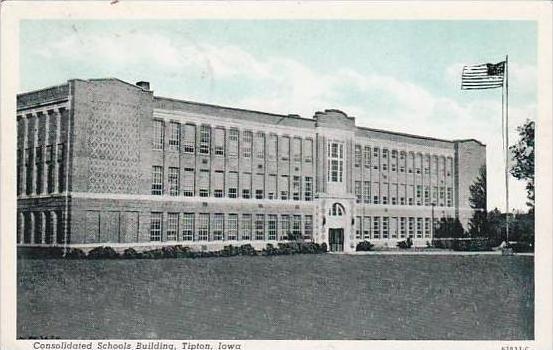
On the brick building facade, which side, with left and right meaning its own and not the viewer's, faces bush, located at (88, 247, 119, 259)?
right

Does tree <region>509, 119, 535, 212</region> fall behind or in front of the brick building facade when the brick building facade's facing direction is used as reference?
in front

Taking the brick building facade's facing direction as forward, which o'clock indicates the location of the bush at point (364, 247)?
The bush is roughly at 10 o'clock from the brick building facade.

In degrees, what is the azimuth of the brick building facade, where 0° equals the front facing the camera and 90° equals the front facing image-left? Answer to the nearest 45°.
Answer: approximately 315°
